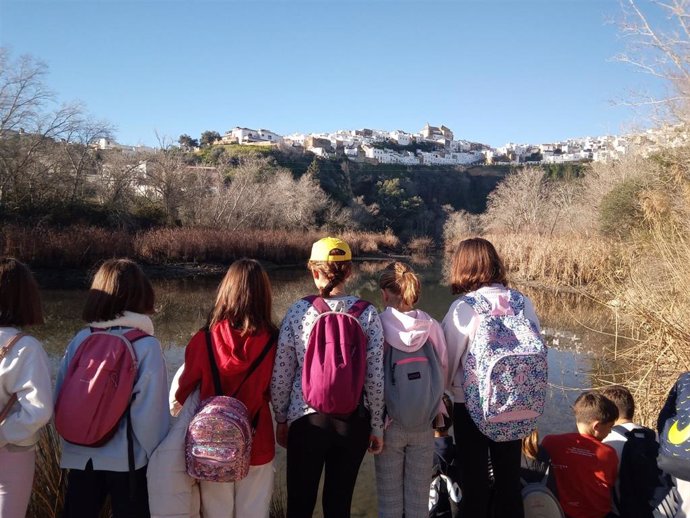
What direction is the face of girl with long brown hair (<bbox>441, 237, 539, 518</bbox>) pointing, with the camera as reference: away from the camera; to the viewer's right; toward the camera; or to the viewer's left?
away from the camera

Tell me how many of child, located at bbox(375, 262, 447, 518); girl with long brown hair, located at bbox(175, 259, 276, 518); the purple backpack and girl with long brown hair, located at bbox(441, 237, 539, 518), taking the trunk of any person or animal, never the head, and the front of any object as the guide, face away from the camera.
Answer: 3

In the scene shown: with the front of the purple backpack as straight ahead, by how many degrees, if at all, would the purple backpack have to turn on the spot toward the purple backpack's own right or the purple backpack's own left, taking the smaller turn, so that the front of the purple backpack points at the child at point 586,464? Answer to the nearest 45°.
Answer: approximately 90° to the purple backpack's own left

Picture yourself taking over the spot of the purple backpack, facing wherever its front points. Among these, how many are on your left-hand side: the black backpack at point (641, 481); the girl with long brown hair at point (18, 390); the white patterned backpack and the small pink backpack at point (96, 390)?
2

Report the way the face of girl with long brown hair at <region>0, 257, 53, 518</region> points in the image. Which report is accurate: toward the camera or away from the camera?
away from the camera

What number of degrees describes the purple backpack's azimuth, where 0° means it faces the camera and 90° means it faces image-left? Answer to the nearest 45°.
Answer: approximately 0°

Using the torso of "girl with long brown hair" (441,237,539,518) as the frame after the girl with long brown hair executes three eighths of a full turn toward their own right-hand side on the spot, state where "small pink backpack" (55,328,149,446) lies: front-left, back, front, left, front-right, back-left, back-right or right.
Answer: right

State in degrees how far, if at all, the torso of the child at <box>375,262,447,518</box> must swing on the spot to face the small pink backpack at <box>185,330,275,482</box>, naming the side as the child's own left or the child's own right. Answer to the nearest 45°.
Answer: approximately 135° to the child's own left

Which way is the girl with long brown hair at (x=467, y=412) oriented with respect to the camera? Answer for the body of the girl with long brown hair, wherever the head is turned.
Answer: away from the camera

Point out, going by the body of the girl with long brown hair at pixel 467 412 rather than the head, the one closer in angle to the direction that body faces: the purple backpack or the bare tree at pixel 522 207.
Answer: the bare tree

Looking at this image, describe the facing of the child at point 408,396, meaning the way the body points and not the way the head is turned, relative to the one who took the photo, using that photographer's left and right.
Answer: facing away from the viewer

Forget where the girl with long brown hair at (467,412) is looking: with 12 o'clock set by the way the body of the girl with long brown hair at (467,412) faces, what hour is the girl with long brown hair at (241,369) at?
the girl with long brown hair at (241,369) is roughly at 8 o'clock from the girl with long brown hair at (467,412).

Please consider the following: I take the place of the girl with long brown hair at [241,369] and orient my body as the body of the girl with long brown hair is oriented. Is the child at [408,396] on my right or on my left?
on my right

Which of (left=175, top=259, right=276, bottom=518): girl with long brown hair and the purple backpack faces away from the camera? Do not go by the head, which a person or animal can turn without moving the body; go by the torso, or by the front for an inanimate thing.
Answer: the girl with long brown hair

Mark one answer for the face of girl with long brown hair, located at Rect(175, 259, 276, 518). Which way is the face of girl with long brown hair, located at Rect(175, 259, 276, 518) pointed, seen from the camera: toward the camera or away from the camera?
away from the camera

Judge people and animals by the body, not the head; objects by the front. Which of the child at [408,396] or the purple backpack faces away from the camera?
the child
